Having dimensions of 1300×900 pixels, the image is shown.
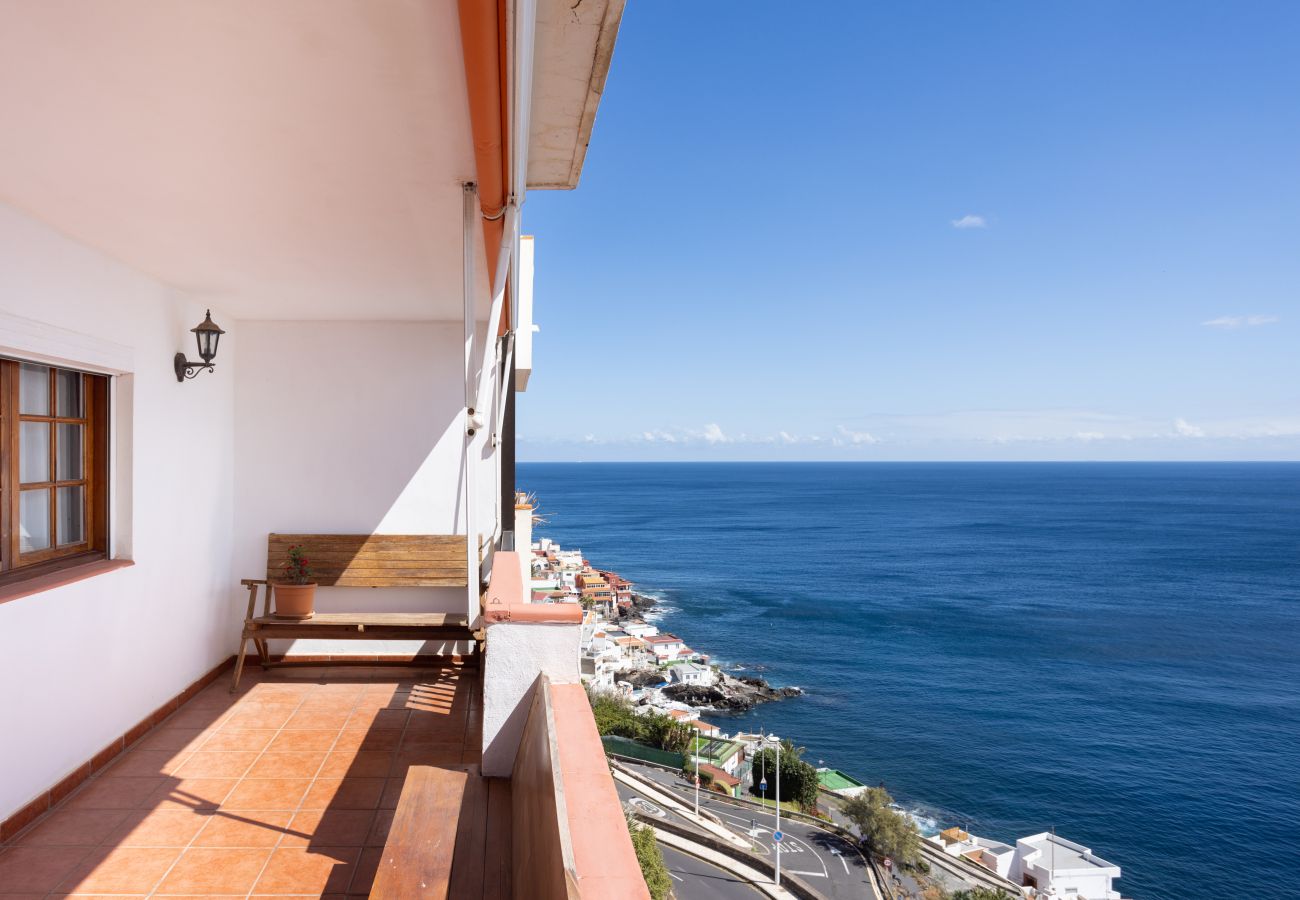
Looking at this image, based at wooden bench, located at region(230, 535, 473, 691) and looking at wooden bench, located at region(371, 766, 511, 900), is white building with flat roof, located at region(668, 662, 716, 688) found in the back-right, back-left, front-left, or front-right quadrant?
back-left

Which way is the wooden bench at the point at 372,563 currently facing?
toward the camera

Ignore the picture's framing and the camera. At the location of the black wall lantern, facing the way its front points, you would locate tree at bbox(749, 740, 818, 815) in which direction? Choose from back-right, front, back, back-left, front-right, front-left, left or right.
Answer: front-left

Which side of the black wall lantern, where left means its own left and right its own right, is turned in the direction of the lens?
right

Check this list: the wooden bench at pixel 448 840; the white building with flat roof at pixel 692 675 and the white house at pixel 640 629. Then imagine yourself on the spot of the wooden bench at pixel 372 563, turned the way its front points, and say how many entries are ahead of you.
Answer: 1

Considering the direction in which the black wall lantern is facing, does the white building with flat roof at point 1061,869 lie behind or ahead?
ahead

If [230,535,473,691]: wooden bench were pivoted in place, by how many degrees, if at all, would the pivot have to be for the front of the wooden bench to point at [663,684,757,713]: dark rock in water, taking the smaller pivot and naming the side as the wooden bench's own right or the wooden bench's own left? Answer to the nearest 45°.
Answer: approximately 135° to the wooden bench's own left

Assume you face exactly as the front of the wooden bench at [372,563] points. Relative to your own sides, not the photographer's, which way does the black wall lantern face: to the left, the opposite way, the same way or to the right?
to the left

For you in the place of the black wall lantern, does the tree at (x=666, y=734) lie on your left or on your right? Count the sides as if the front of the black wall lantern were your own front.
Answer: on your left

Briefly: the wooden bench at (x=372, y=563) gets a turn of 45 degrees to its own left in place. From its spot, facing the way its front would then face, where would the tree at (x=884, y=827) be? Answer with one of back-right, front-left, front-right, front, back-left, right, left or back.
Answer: left

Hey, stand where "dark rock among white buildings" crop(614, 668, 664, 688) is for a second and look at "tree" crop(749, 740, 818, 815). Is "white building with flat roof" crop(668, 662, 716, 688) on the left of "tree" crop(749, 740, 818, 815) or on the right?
left

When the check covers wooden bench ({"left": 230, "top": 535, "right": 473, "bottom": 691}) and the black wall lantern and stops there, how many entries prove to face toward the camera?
1
